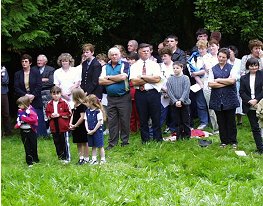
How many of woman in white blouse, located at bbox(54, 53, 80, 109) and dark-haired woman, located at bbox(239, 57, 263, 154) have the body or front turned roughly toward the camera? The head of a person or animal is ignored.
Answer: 2

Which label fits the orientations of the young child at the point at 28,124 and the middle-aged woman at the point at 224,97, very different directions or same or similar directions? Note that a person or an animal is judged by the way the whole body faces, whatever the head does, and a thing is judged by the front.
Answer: same or similar directions

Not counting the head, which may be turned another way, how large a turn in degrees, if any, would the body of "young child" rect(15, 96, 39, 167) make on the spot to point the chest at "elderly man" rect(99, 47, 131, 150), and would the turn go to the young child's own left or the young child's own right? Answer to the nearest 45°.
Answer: approximately 135° to the young child's own left

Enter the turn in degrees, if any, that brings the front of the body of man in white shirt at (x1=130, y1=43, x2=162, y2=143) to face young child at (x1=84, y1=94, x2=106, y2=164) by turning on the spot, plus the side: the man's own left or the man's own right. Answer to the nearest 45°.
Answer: approximately 45° to the man's own right

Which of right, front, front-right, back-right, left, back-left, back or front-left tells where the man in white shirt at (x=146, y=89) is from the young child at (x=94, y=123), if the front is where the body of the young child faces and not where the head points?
back

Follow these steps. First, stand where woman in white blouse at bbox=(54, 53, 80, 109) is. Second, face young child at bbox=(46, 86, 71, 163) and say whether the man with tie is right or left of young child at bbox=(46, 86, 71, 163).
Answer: left

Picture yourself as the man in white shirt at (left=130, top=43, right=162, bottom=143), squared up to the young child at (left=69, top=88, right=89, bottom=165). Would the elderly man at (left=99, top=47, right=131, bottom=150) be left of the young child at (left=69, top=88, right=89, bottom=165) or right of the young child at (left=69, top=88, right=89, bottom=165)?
right

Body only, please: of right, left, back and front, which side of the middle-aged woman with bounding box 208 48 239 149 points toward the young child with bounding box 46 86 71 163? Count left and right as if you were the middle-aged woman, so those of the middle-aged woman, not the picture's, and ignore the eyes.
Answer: right

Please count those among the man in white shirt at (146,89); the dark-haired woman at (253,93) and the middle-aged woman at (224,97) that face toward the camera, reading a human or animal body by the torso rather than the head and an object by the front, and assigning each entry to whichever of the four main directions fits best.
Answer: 3

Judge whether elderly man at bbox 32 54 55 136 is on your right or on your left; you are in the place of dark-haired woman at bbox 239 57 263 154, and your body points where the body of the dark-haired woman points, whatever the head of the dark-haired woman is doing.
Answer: on your right

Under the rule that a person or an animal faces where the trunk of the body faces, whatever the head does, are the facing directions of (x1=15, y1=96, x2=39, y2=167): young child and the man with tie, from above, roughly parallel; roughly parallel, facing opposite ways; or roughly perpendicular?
roughly parallel

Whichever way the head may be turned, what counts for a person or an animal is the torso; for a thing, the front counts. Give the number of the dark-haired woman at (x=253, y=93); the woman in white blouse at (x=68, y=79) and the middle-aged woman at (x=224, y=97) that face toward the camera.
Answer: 3

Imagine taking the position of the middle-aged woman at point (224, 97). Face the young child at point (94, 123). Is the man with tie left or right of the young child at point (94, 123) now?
right

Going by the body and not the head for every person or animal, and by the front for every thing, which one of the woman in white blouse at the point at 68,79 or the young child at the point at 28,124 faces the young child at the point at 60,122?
the woman in white blouse

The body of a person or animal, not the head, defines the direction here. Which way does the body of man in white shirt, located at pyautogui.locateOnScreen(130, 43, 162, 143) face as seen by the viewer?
toward the camera

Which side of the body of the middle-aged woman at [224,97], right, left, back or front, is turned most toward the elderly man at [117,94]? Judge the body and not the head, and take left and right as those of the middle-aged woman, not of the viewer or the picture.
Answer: right
